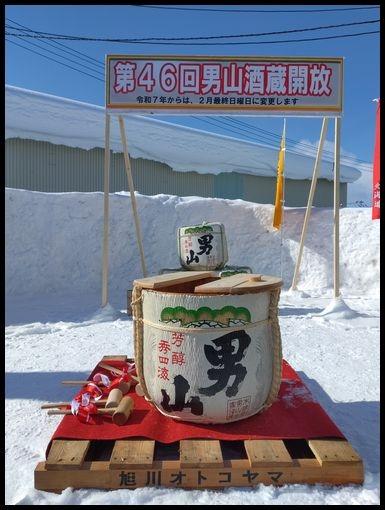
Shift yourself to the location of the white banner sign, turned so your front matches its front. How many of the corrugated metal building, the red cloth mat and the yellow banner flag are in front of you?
1

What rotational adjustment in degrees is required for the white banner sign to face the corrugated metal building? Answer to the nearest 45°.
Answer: approximately 180°

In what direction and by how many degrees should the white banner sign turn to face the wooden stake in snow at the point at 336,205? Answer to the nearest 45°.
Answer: approximately 90° to its left

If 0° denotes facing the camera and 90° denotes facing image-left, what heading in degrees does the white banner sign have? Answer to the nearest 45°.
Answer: approximately 0°

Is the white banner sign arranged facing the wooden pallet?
yes

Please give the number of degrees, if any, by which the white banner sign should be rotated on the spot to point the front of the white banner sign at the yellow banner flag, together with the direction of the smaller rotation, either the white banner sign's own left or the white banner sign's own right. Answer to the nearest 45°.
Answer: approximately 135° to the white banner sign's own left

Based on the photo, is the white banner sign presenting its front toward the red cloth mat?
yes
